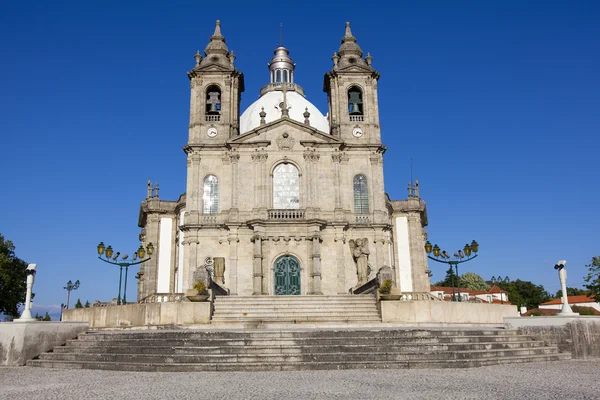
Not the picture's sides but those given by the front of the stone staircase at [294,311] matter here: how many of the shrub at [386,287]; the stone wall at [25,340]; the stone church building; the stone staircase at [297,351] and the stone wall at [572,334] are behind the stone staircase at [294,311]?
1

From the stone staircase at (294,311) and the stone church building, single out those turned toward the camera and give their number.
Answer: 2

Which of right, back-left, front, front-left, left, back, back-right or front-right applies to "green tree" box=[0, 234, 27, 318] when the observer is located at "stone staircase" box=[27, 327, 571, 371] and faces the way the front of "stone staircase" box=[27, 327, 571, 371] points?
back-right

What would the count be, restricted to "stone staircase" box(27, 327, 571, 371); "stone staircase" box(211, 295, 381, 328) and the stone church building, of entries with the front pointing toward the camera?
3

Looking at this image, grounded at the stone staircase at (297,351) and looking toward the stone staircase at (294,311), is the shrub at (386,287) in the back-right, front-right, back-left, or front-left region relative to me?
front-right

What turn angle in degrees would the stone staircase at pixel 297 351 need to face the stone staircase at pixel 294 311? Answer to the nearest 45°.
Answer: approximately 180°

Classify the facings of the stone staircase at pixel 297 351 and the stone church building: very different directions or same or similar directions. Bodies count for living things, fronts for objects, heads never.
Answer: same or similar directions

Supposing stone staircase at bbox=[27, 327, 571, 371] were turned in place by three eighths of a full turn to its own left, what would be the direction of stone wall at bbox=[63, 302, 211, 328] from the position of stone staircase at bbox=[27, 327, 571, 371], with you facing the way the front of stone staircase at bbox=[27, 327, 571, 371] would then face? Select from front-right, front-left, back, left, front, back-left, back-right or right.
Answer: left

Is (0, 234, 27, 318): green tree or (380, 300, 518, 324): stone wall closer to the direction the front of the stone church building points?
the stone wall

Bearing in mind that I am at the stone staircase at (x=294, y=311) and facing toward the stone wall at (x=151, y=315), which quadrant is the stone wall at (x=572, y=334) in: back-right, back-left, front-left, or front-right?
back-left

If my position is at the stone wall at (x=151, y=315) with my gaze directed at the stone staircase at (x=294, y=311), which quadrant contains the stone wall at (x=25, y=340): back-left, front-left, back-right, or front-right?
back-right

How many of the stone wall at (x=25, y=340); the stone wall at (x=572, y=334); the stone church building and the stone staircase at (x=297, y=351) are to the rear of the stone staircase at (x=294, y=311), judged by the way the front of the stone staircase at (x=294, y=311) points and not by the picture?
1

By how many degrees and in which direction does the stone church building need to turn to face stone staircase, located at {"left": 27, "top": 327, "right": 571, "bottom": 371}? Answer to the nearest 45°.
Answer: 0° — it already faces it

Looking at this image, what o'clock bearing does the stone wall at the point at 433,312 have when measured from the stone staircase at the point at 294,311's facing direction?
The stone wall is roughly at 10 o'clock from the stone staircase.

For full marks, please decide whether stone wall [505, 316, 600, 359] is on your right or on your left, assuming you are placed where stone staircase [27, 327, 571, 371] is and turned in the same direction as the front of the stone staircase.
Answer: on your left

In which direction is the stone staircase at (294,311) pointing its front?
toward the camera

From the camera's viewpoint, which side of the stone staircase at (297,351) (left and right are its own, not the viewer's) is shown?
front

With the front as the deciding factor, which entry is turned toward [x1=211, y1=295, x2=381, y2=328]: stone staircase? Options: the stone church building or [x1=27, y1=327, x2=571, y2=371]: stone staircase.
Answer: the stone church building
